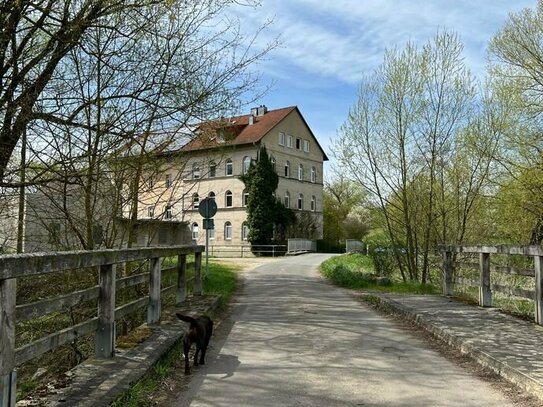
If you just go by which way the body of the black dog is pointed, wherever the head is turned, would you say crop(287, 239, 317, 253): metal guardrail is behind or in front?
in front

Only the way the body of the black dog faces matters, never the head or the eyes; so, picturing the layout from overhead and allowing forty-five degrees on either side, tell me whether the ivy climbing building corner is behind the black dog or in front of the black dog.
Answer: in front
